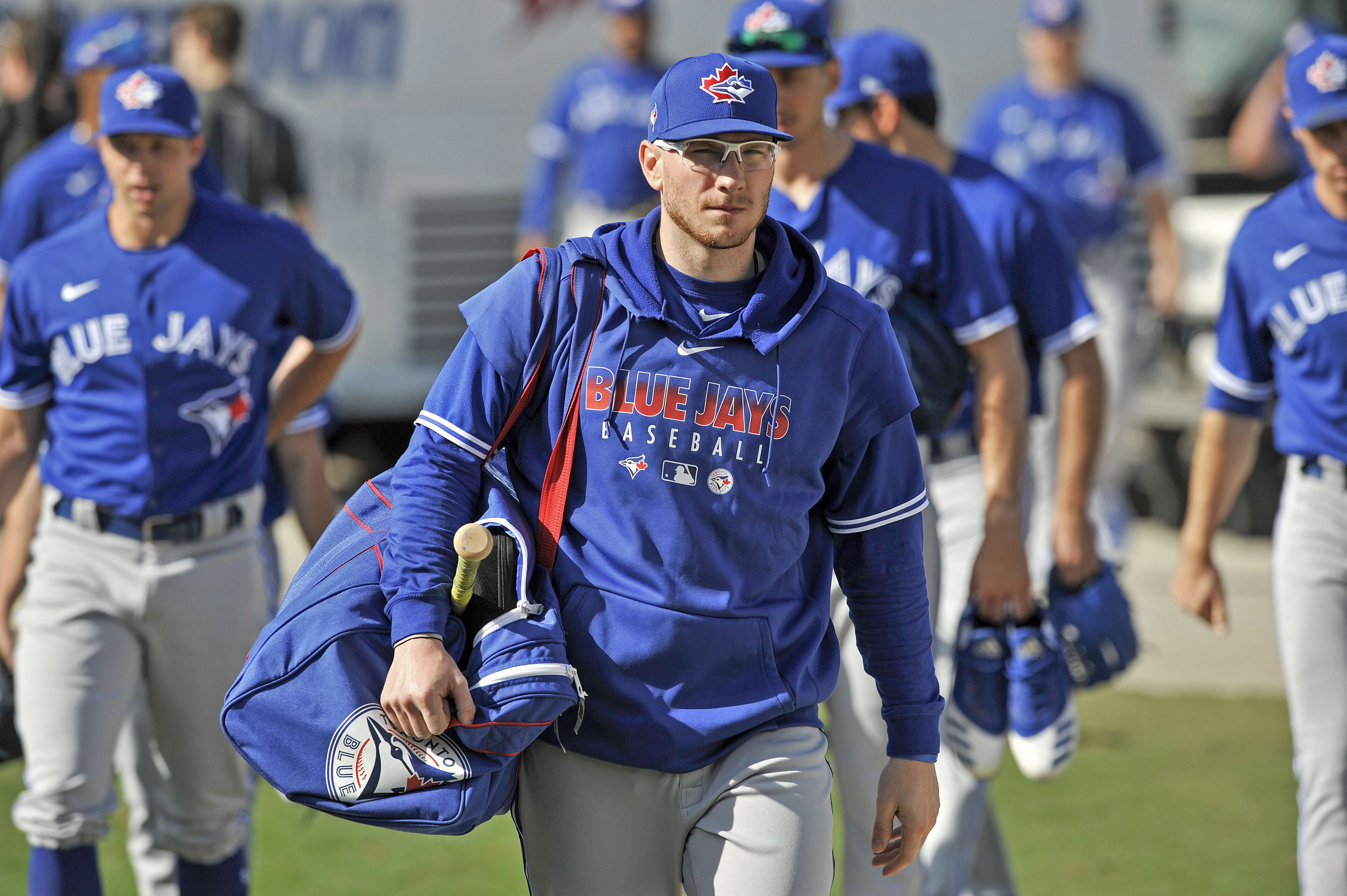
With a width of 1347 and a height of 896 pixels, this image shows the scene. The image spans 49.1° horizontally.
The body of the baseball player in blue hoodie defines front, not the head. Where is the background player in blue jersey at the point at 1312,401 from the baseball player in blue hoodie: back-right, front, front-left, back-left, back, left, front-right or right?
back-left

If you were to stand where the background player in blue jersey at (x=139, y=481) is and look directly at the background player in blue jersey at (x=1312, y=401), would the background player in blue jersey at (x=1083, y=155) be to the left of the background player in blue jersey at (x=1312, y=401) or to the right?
left

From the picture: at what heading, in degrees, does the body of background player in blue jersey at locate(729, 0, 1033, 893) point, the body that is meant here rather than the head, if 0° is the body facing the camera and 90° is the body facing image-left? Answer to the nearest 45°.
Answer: approximately 45°

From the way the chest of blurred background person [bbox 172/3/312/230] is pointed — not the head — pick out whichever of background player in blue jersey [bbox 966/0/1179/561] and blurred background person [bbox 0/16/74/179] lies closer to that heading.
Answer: the blurred background person

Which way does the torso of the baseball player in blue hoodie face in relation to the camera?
toward the camera

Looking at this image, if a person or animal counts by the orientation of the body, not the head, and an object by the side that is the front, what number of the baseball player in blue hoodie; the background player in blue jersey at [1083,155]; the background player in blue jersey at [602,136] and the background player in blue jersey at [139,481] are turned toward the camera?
4

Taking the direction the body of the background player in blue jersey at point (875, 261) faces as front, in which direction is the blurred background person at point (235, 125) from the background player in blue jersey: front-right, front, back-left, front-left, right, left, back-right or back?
right

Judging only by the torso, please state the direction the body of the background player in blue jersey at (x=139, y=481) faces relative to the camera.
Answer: toward the camera

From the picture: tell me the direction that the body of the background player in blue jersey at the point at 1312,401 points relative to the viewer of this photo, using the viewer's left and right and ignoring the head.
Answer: facing the viewer

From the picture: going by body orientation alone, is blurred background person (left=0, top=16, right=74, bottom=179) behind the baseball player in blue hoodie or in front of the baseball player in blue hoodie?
behind

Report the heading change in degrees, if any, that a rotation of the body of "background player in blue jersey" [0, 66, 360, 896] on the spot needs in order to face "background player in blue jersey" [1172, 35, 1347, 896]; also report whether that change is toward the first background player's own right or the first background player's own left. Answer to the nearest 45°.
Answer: approximately 90° to the first background player's own left
